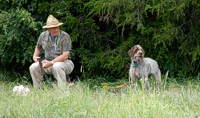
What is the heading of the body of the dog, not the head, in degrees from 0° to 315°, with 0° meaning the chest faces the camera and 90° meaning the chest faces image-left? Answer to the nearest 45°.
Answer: approximately 45°

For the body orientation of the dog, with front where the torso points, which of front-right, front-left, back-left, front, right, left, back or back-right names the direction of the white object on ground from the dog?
front-right
